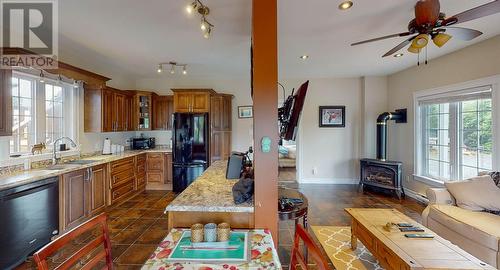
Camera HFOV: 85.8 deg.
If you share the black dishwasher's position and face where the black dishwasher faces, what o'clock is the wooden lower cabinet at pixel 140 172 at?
The wooden lower cabinet is roughly at 9 o'clock from the black dishwasher.

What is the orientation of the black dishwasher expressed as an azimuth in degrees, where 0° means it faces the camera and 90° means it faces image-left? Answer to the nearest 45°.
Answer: approximately 315°

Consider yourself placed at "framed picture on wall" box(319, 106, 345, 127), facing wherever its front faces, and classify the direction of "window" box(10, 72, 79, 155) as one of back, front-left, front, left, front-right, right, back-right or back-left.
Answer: front-right

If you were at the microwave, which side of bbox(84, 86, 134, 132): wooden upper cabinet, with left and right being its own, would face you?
left

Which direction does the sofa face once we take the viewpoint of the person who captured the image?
facing the viewer and to the left of the viewer

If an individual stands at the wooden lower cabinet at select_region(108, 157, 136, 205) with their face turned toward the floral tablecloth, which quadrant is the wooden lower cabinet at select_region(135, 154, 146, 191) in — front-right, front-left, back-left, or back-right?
back-left

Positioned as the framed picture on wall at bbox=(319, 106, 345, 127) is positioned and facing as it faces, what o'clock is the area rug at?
The area rug is roughly at 12 o'clock from the framed picture on wall.

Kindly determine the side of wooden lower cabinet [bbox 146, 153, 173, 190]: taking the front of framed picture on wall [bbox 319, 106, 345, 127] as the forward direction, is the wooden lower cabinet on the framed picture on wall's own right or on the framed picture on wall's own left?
on the framed picture on wall's own right

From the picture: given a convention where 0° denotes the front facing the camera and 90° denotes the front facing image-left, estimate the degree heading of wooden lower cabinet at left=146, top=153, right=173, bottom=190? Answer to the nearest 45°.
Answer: approximately 0°

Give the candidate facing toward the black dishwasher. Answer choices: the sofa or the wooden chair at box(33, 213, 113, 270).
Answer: the sofa

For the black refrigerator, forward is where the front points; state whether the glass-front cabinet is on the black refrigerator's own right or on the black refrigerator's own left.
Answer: on the black refrigerator's own right

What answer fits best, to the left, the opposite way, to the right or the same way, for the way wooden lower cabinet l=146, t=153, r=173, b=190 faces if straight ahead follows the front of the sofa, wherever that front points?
to the left

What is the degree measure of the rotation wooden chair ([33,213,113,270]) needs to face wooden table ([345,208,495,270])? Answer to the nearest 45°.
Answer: approximately 45° to its left

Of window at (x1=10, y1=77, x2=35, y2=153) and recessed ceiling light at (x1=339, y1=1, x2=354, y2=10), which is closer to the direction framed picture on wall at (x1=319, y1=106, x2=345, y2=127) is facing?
the recessed ceiling light
